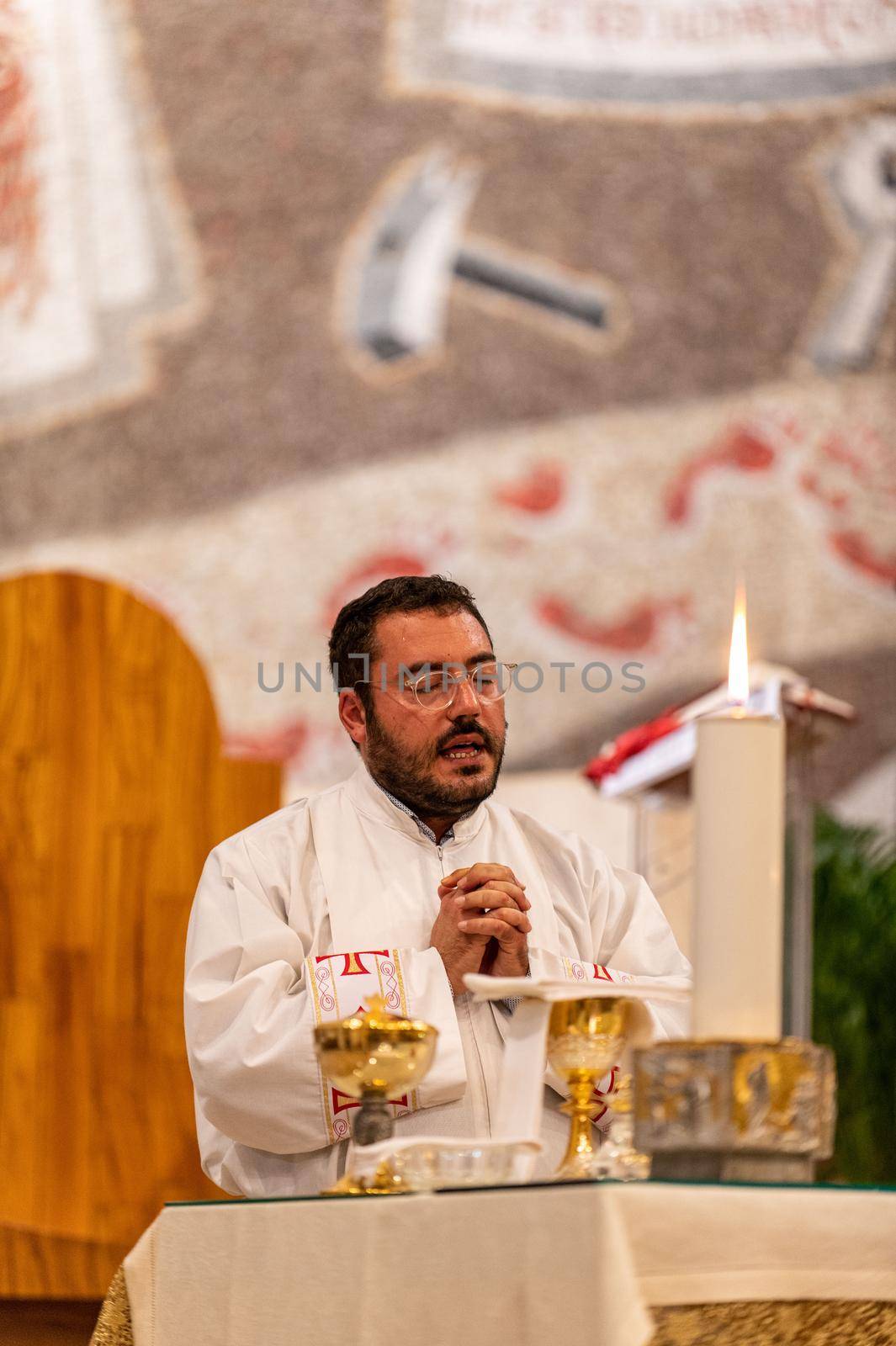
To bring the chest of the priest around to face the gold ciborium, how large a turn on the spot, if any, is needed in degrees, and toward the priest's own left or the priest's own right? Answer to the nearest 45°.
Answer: approximately 45° to the priest's own right

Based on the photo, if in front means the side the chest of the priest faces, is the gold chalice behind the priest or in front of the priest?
in front

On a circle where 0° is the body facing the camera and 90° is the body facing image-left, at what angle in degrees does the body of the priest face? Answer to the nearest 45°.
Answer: approximately 315°

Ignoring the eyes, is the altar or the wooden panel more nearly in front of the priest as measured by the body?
the altar

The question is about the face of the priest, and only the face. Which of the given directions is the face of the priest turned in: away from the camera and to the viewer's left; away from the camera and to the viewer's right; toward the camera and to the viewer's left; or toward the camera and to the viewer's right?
toward the camera and to the viewer's right
